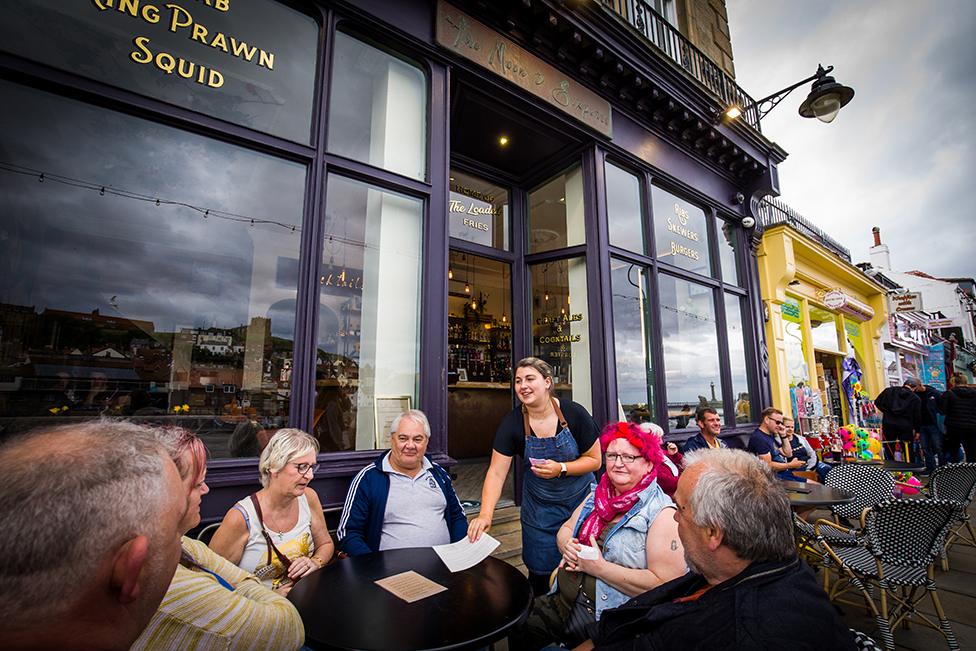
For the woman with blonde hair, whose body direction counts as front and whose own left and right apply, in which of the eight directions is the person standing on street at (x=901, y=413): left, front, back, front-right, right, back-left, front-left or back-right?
front-left

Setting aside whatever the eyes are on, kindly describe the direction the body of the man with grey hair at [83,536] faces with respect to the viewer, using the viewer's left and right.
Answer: facing away from the viewer and to the right of the viewer

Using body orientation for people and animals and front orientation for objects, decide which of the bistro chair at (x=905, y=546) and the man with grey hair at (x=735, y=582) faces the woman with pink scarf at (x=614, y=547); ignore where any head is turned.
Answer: the man with grey hair

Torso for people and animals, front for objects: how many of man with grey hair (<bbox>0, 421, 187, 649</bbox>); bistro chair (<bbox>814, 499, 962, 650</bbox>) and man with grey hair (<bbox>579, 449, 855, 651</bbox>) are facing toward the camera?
0

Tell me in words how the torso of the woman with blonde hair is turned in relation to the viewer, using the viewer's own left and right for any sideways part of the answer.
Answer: facing the viewer and to the right of the viewer

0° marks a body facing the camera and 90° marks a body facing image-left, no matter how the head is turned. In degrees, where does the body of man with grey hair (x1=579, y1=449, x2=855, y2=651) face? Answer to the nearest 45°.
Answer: approximately 135°

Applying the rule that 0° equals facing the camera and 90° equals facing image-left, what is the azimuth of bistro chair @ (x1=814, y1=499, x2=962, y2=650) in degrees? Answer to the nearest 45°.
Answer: approximately 135°

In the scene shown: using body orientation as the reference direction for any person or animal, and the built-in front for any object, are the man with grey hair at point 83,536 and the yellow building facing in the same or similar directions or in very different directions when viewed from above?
very different directions

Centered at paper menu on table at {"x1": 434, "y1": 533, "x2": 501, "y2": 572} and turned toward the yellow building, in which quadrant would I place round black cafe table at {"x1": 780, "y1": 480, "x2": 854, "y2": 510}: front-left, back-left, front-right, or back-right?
front-right

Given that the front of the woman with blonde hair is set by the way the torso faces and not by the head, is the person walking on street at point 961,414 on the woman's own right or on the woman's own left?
on the woman's own left

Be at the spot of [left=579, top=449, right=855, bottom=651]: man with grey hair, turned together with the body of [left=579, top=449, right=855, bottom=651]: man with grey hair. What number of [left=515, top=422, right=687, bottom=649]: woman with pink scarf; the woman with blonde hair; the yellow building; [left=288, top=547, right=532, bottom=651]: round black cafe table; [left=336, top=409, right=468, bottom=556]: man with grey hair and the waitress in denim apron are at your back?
0

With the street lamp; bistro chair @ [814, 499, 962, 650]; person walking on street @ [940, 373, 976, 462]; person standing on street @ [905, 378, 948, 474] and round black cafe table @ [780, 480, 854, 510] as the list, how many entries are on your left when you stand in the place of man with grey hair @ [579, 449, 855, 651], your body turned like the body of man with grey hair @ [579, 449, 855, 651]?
0

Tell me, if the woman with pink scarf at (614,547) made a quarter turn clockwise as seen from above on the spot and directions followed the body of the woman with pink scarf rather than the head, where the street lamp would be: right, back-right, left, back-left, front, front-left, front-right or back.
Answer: right

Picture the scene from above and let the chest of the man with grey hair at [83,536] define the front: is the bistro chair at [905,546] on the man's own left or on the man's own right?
on the man's own right

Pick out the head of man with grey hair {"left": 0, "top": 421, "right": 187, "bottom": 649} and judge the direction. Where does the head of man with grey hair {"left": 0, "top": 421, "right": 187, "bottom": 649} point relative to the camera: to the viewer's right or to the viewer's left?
to the viewer's right

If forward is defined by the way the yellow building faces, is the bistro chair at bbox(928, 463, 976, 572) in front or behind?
in front

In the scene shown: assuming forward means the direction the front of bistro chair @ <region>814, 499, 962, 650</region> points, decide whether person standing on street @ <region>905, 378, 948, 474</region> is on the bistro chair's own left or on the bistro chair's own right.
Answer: on the bistro chair's own right

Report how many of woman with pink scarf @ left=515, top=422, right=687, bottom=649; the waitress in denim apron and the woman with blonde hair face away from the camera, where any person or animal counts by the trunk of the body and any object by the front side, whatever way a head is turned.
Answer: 0

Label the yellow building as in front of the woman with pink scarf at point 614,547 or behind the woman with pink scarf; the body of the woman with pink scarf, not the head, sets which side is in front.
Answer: behind

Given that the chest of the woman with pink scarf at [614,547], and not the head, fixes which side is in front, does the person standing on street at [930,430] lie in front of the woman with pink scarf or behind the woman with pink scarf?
behind

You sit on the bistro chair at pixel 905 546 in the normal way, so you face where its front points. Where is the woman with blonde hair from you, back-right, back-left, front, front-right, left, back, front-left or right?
left

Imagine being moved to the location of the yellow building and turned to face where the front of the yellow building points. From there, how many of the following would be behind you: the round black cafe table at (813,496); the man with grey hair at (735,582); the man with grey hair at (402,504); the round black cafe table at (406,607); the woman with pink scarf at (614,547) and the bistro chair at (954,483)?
0
